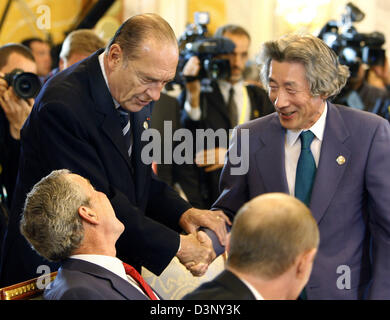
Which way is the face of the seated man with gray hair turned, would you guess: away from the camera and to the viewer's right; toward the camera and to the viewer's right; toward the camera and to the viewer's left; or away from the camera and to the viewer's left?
away from the camera and to the viewer's right

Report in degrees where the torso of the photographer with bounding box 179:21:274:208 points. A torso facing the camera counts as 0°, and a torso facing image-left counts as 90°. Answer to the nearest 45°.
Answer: approximately 0°

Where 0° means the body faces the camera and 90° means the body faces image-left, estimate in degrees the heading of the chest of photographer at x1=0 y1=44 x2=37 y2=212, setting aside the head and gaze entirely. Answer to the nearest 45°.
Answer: approximately 315°

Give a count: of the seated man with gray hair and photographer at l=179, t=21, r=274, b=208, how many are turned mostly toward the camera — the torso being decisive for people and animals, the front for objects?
1

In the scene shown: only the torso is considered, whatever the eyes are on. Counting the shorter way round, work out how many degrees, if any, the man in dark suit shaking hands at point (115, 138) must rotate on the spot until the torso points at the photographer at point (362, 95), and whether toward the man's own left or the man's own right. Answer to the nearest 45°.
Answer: approximately 90° to the man's own left

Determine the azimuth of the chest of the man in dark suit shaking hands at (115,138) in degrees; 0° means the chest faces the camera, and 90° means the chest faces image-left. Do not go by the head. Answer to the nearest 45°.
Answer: approximately 315°
